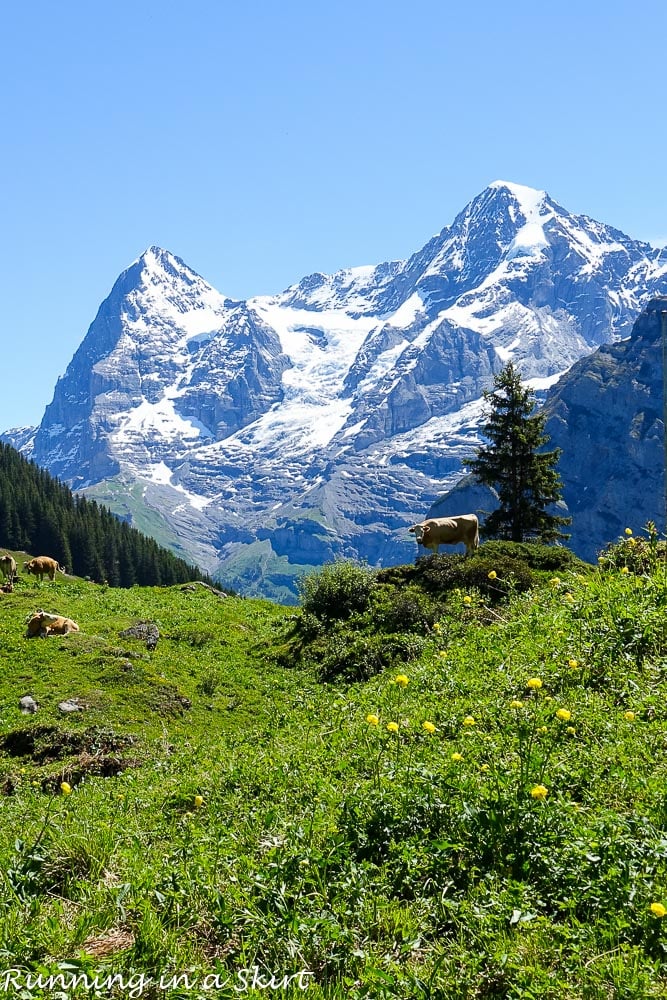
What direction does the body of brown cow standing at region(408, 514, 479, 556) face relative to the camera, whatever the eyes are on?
to the viewer's left

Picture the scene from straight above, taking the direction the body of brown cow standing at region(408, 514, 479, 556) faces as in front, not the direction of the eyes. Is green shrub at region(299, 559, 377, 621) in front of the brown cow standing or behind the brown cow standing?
in front

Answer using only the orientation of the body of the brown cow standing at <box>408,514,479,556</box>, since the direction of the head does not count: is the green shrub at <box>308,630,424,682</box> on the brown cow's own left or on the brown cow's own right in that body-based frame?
on the brown cow's own left
